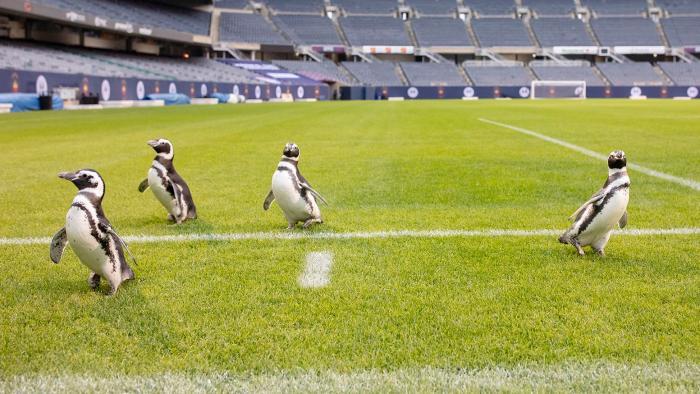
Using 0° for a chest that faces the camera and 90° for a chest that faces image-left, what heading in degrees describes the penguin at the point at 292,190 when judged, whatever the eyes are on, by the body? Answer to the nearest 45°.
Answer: approximately 45°

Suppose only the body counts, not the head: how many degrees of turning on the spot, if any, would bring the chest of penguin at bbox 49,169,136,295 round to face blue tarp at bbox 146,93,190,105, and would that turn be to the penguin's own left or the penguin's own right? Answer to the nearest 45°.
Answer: approximately 135° to the penguin's own right

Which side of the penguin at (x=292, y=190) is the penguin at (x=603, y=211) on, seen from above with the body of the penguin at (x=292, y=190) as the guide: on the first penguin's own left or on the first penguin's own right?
on the first penguin's own left

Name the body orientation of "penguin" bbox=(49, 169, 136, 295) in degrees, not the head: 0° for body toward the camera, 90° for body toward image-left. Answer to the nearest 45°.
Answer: approximately 45°

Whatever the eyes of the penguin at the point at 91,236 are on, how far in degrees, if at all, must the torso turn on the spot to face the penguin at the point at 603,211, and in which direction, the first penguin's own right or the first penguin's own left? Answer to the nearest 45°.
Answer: approximately 135° to the first penguin's own left
